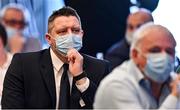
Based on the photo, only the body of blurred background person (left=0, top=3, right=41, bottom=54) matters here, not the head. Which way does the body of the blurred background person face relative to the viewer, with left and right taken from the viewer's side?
facing the viewer

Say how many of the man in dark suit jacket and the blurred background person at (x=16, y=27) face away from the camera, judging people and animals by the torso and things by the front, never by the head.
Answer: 0

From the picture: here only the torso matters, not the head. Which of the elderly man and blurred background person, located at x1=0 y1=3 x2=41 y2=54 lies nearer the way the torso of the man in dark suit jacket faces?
the elderly man

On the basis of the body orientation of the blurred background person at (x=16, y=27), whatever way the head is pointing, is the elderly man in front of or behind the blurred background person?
in front

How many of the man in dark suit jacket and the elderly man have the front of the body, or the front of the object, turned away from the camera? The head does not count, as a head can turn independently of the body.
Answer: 0

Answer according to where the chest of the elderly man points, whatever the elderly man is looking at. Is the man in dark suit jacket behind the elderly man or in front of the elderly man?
behind

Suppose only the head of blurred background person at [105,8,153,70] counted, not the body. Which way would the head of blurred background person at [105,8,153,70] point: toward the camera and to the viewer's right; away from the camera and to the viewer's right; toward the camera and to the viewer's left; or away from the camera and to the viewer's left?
toward the camera and to the viewer's left

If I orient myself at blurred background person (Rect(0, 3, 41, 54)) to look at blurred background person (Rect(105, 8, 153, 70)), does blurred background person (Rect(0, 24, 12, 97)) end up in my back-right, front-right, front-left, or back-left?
back-right
